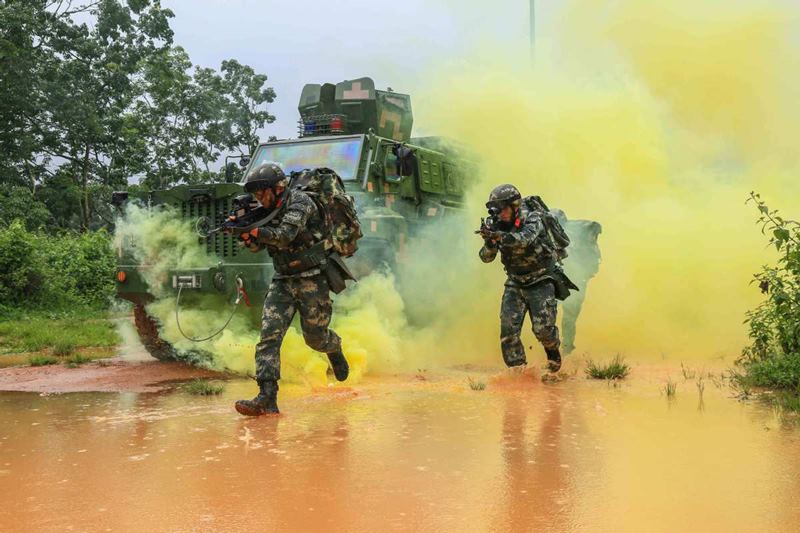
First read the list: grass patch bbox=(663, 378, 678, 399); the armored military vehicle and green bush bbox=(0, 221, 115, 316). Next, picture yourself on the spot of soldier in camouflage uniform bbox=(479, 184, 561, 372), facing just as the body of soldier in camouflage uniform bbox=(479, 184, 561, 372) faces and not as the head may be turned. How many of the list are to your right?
2

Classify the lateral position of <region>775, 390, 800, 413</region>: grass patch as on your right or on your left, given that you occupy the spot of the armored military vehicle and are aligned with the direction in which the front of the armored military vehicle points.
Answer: on your left

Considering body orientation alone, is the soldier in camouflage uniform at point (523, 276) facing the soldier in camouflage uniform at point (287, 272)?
yes

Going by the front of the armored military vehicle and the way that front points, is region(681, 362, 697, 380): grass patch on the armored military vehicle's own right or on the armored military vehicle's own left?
on the armored military vehicle's own left

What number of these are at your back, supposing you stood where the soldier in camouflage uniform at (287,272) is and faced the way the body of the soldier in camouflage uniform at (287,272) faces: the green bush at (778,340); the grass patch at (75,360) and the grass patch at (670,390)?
2

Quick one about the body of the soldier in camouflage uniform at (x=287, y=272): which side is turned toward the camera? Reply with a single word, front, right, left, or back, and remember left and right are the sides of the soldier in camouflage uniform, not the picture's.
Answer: left

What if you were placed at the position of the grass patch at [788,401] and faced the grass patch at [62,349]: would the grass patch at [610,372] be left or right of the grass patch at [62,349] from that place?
right

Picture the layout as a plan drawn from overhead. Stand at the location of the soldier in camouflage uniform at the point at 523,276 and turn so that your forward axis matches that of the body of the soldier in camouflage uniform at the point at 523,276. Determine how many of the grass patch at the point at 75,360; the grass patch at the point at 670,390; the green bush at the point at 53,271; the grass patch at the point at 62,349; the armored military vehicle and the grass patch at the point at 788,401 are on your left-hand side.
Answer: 2

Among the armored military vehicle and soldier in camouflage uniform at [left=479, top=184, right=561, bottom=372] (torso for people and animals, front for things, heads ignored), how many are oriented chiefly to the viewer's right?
0

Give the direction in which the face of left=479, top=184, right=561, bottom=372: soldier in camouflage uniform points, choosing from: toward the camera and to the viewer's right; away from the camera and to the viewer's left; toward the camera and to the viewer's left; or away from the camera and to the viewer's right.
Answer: toward the camera and to the viewer's left

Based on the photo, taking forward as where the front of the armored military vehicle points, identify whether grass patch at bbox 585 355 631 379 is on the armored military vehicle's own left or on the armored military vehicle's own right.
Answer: on the armored military vehicle's own left

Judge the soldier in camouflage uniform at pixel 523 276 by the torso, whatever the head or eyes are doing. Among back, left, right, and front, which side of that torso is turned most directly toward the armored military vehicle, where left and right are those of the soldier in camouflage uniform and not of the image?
right

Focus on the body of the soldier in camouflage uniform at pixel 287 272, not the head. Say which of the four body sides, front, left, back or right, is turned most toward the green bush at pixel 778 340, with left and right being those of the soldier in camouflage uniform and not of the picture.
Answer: back

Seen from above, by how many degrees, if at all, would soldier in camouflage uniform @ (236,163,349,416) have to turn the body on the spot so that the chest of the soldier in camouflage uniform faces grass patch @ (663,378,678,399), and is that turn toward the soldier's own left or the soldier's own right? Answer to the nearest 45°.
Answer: approximately 180°

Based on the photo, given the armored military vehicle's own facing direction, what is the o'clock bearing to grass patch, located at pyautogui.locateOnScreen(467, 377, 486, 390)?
The grass patch is roughly at 10 o'clock from the armored military vehicle.
